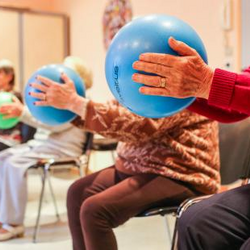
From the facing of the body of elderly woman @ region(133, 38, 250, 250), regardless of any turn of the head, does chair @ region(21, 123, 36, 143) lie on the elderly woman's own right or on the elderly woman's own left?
on the elderly woman's own right

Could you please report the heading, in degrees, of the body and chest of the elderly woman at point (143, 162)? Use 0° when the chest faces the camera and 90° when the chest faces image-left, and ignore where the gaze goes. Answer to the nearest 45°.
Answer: approximately 90°

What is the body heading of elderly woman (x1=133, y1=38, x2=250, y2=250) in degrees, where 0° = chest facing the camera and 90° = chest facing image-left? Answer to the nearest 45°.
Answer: approximately 90°

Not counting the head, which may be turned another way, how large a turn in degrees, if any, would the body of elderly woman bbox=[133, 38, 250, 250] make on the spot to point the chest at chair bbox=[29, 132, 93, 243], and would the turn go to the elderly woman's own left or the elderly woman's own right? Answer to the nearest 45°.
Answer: approximately 45° to the elderly woman's own right
